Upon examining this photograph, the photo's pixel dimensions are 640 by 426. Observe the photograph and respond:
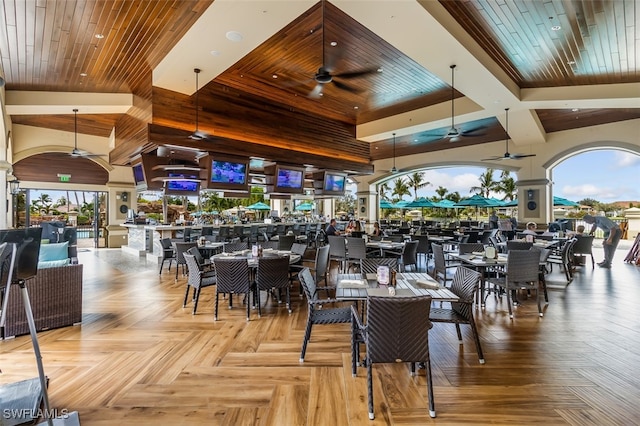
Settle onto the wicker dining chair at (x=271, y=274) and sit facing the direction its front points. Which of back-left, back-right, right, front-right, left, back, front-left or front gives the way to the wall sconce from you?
front-left

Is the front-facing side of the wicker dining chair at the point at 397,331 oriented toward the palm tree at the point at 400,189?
yes

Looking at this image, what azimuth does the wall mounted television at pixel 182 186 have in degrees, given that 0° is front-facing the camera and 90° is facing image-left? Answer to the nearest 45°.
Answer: approximately 0°

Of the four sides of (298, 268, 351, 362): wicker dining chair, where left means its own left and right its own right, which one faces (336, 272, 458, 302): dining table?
front

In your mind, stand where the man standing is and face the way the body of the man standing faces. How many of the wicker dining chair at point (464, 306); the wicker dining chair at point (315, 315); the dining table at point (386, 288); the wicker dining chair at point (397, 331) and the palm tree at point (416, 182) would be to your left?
4

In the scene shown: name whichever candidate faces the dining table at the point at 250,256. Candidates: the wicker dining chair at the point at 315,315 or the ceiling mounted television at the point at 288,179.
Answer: the ceiling mounted television

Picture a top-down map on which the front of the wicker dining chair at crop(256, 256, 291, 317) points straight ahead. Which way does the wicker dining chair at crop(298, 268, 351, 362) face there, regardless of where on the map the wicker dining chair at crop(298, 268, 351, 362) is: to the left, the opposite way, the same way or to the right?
to the right

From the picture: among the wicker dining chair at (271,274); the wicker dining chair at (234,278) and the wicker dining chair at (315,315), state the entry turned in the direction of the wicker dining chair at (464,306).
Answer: the wicker dining chair at (315,315)

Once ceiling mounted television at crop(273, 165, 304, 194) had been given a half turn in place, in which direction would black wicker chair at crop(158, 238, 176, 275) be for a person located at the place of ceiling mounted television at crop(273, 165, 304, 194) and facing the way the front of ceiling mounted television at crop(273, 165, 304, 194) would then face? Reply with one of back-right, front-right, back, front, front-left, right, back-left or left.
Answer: back-left

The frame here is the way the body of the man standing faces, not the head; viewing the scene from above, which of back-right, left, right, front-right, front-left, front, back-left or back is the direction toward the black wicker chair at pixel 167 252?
front-left

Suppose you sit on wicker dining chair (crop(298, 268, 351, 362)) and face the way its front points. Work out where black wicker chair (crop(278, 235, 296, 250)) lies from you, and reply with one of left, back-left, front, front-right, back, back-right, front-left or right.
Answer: left

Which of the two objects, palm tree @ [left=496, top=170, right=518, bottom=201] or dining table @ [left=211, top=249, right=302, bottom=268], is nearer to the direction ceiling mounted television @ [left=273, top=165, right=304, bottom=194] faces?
the dining table

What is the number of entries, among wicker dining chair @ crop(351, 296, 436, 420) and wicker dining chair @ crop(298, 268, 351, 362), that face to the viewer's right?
1

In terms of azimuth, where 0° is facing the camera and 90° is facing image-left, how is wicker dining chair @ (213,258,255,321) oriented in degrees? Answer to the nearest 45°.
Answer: approximately 180°

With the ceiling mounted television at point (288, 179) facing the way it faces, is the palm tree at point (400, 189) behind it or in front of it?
behind

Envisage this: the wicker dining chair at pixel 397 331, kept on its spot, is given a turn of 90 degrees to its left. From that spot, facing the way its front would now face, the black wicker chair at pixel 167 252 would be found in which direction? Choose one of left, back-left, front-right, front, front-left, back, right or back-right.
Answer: front-right

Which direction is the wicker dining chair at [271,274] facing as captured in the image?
away from the camera
